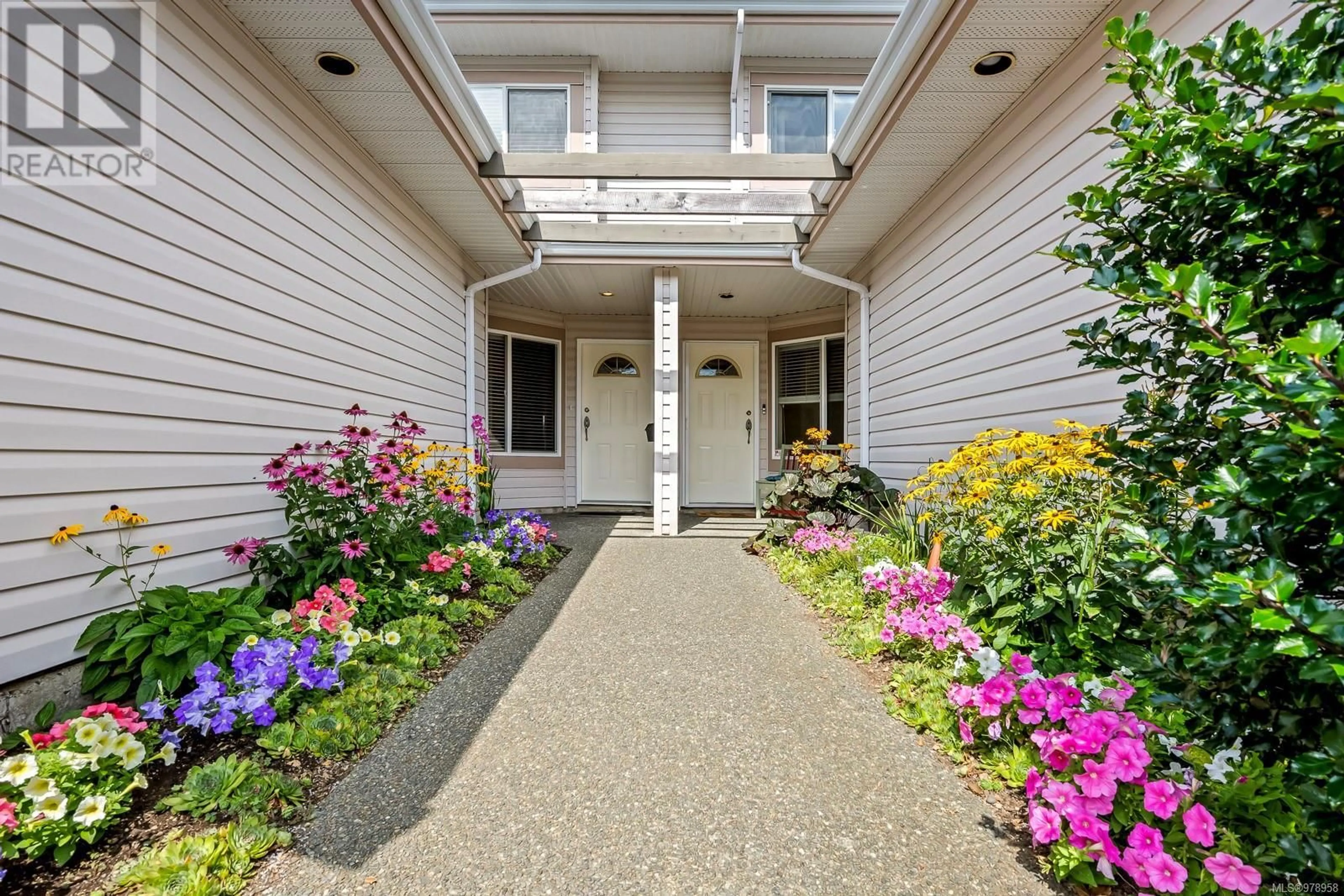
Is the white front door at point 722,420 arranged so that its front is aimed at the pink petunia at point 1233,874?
yes

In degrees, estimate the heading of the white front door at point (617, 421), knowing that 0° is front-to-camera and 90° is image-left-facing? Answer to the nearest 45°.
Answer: approximately 0°

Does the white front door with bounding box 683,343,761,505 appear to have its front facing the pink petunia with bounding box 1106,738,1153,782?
yes

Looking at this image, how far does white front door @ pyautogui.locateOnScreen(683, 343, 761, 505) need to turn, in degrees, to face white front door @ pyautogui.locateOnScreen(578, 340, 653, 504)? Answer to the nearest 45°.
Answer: approximately 90° to its right

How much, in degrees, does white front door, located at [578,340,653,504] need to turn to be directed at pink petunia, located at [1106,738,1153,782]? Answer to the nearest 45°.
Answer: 0° — it already faces it

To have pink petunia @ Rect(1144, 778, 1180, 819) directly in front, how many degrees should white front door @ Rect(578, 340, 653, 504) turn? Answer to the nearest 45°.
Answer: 0° — it already faces it

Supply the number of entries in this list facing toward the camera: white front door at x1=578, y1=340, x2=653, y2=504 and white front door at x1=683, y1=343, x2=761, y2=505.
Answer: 2

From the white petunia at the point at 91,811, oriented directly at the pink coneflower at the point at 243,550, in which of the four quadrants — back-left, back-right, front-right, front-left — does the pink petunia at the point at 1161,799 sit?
back-right

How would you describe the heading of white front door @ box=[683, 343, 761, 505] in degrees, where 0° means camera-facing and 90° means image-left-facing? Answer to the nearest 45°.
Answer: approximately 0°

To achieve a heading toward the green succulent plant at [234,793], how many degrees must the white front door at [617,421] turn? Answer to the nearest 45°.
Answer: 0° — it already faces it
